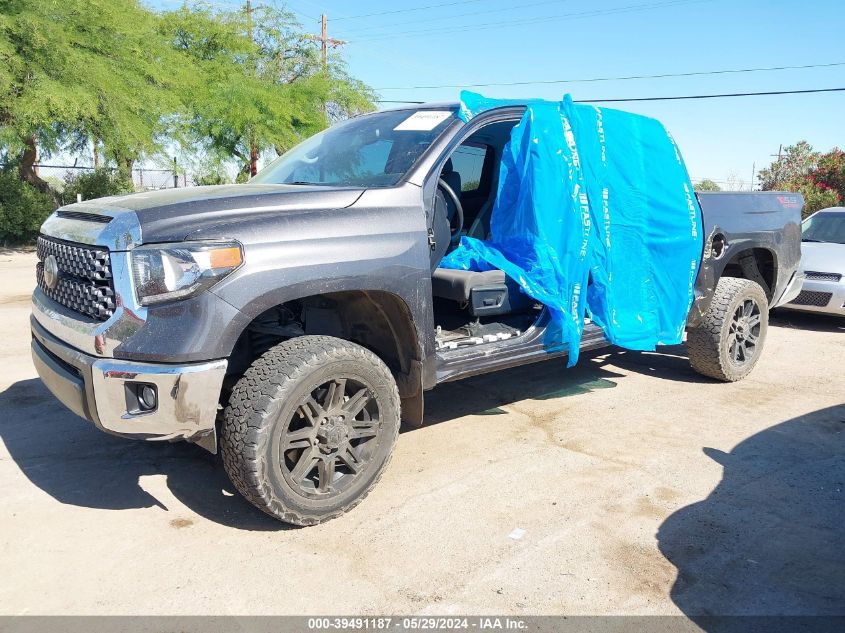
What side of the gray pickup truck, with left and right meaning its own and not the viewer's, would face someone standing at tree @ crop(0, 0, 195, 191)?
right

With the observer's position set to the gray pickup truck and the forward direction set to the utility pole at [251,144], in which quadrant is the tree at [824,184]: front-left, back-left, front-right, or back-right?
front-right

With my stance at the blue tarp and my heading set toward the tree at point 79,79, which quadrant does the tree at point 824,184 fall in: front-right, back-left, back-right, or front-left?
front-right

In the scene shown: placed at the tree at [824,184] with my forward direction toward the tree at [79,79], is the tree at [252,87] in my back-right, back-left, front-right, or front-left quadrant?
front-right

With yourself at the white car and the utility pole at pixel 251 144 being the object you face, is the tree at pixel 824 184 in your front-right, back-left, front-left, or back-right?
front-right

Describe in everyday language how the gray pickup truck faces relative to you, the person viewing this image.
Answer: facing the viewer and to the left of the viewer

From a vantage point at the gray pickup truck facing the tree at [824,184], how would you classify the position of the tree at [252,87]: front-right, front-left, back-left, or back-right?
front-left

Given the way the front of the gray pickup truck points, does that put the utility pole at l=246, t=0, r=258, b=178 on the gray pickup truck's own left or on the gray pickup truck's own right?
on the gray pickup truck's own right

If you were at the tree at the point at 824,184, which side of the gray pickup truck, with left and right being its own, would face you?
back

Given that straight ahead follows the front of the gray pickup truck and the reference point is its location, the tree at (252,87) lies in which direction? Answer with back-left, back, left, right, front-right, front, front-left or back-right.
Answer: back-right

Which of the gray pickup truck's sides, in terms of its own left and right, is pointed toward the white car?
back
